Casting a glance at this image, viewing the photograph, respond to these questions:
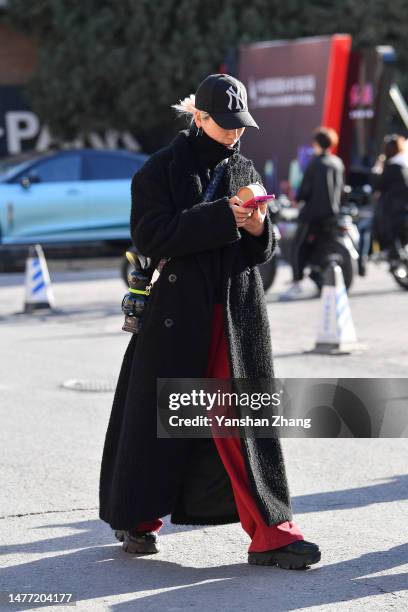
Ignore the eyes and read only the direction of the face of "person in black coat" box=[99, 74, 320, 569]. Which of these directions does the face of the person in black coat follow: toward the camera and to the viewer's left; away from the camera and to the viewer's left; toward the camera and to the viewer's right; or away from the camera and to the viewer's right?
toward the camera and to the viewer's right

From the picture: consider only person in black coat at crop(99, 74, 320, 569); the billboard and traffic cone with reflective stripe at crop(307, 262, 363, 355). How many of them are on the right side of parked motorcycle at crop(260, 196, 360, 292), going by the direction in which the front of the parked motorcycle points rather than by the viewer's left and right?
1

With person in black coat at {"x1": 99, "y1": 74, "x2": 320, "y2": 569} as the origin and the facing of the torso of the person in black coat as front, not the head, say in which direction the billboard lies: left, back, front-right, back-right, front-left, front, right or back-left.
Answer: back-left

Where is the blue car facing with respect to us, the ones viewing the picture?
facing to the left of the viewer

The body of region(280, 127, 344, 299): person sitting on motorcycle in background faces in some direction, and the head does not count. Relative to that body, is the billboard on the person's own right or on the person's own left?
on the person's own right

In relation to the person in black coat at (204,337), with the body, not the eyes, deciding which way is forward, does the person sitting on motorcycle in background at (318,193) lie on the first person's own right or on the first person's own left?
on the first person's own left

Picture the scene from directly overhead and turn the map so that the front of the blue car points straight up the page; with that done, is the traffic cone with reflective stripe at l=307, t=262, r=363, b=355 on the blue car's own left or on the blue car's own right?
on the blue car's own left

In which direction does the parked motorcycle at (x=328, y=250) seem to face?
to the viewer's left

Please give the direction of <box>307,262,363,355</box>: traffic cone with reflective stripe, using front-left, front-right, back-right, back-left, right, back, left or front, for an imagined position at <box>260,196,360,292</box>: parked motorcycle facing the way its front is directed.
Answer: left

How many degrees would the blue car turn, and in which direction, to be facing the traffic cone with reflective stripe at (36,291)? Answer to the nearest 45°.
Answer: approximately 90° to its left
